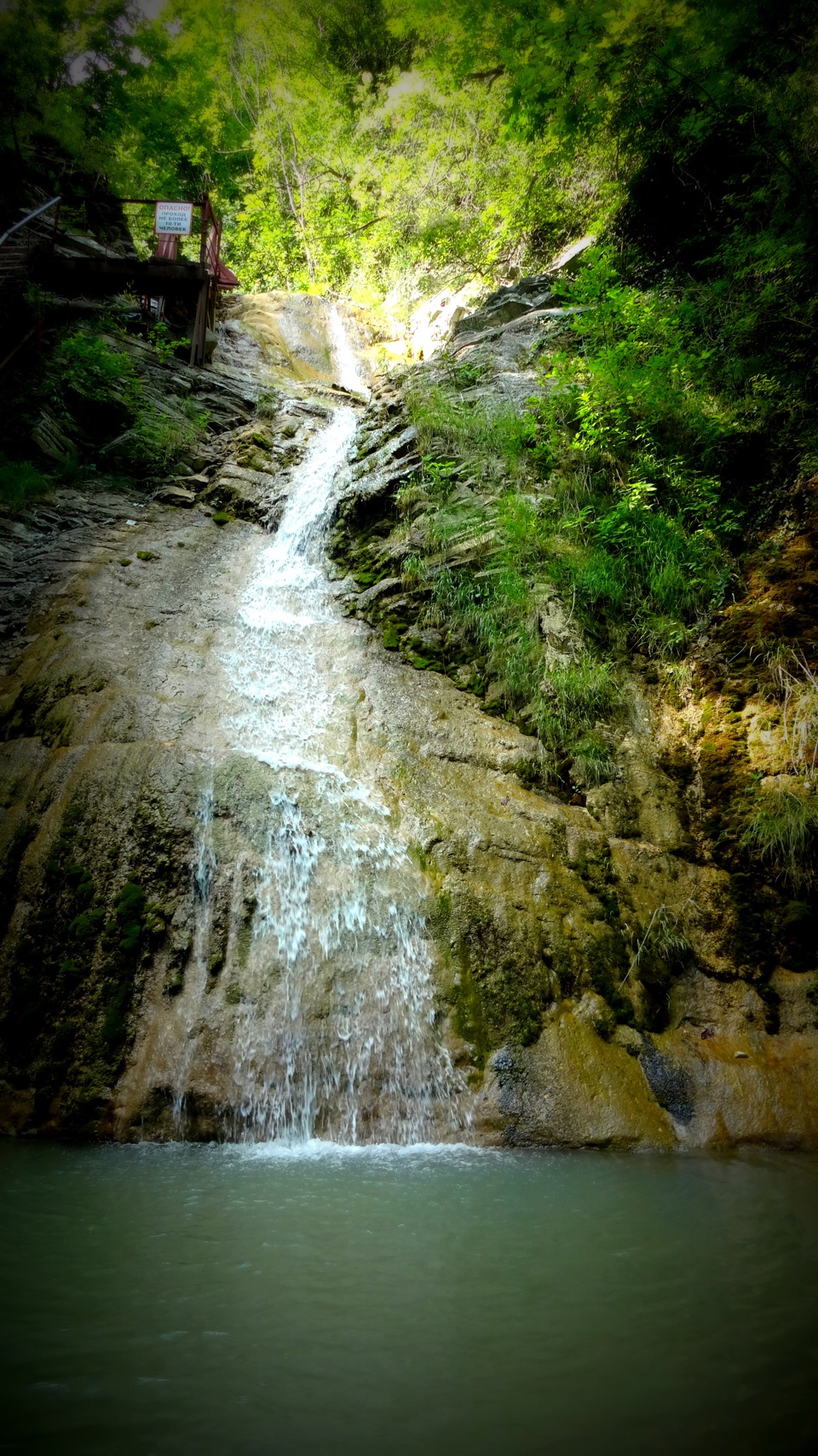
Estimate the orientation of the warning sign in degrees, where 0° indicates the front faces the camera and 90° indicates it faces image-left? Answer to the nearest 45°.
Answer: approximately 0°
